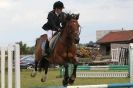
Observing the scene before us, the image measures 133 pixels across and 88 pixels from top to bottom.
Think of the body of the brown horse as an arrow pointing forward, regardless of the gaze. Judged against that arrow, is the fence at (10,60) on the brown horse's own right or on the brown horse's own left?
on the brown horse's own right

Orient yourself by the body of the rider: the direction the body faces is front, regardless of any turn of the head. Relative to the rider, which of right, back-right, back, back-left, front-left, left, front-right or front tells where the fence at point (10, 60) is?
front-right
